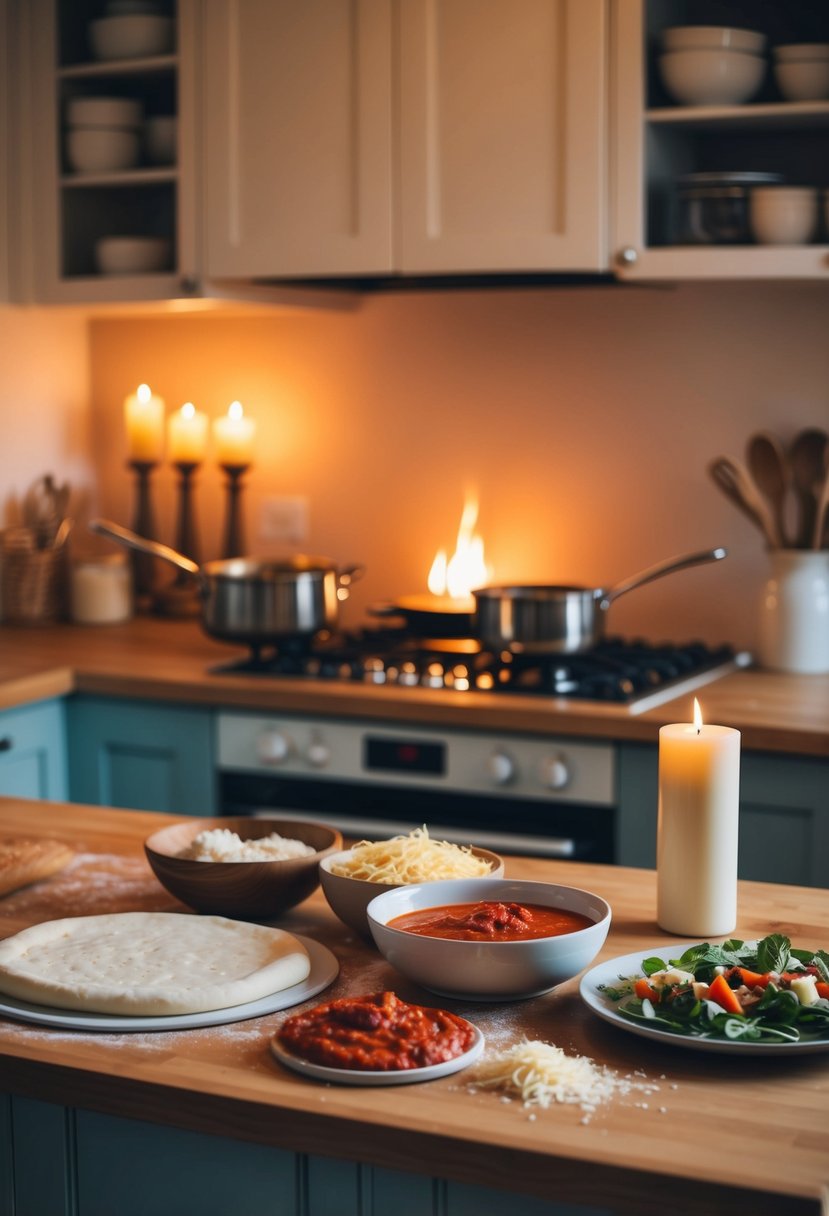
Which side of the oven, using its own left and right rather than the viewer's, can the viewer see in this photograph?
front

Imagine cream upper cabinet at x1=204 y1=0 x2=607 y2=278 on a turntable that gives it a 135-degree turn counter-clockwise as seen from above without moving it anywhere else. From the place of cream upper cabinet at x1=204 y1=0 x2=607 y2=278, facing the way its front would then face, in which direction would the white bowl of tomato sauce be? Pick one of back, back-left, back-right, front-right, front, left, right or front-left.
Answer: back-right

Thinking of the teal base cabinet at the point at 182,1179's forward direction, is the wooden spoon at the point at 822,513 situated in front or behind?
behind

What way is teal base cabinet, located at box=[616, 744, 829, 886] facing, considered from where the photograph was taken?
facing the viewer

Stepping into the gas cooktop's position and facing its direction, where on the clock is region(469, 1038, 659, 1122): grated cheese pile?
The grated cheese pile is roughly at 12 o'clock from the gas cooktop.

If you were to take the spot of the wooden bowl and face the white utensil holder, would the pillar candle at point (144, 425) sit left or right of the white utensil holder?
left

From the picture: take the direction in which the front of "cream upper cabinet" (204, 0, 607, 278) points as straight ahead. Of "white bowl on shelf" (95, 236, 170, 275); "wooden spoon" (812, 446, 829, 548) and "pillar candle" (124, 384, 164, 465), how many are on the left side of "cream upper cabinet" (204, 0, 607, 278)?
1

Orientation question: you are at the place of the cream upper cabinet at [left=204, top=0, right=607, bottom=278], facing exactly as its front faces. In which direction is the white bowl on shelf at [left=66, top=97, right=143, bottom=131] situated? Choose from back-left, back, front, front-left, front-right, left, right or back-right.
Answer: back-right

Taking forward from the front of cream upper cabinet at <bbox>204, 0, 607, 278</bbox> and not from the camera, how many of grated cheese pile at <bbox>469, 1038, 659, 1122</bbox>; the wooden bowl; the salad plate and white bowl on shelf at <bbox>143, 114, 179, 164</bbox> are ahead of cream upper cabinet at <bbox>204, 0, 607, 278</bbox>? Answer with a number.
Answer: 3

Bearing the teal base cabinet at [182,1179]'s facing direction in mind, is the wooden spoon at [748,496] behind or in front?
behind
